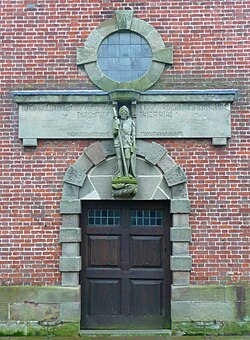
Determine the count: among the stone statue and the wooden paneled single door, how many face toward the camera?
2

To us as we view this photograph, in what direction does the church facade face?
facing the viewer

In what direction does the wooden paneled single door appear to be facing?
toward the camera

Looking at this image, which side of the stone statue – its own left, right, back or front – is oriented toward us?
front
